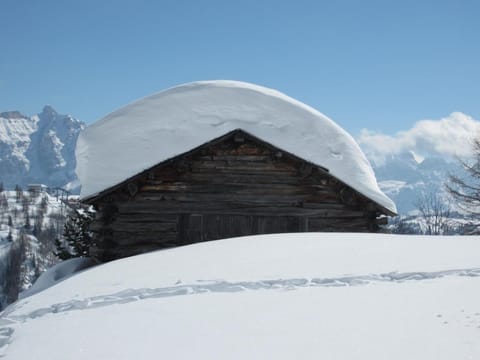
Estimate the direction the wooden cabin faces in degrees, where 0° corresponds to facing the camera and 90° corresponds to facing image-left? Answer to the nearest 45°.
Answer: approximately 0°

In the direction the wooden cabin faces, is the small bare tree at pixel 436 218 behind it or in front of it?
behind

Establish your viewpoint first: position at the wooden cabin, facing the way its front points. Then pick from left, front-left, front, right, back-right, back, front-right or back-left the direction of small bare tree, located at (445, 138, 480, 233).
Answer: back-left
